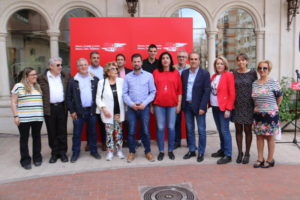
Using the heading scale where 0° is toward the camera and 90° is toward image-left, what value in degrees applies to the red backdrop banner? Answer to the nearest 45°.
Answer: approximately 0°

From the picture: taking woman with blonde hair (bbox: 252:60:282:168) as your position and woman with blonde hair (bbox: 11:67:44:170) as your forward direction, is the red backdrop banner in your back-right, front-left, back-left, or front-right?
front-right

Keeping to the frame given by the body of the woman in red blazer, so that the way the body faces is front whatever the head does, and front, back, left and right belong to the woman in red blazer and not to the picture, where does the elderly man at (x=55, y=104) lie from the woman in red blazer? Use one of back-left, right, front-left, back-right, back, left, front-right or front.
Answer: front-right

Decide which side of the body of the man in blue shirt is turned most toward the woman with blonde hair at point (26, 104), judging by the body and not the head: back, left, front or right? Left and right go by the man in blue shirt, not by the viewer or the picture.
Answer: right

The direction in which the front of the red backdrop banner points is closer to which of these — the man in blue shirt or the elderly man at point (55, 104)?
the man in blue shirt

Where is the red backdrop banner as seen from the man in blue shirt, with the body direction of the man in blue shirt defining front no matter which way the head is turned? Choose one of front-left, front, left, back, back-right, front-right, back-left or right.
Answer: back

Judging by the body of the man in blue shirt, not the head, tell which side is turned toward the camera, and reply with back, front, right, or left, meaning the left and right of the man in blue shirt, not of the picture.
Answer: front

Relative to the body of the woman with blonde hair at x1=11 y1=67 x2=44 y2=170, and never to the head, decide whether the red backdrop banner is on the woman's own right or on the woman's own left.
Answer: on the woman's own left

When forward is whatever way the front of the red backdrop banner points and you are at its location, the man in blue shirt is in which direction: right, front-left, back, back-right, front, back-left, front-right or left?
front

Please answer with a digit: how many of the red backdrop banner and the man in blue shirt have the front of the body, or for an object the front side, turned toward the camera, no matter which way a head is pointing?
2

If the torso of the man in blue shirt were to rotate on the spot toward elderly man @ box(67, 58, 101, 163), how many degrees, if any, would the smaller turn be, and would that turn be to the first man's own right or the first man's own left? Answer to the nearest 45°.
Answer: approximately 90° to the first man's own right

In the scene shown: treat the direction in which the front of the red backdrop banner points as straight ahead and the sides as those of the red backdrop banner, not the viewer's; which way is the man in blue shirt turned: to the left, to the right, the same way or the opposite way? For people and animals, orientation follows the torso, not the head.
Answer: the same way

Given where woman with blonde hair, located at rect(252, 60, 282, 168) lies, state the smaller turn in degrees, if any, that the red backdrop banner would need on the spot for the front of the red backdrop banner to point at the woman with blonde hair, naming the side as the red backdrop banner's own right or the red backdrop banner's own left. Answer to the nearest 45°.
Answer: approximately 45° to the red backdrop banner's own left
